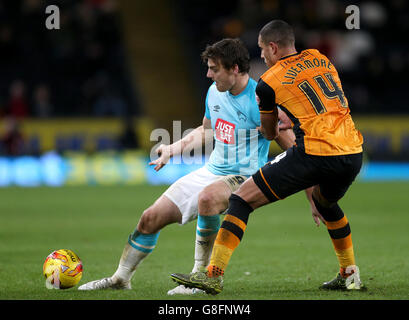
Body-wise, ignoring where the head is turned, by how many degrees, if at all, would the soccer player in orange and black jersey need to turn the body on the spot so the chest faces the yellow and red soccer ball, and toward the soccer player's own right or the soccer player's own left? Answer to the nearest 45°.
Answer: approximately 45° to the soccer player's own left

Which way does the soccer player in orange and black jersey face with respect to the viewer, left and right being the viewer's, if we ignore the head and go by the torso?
facing away from the viewer and to the left of the viewer
